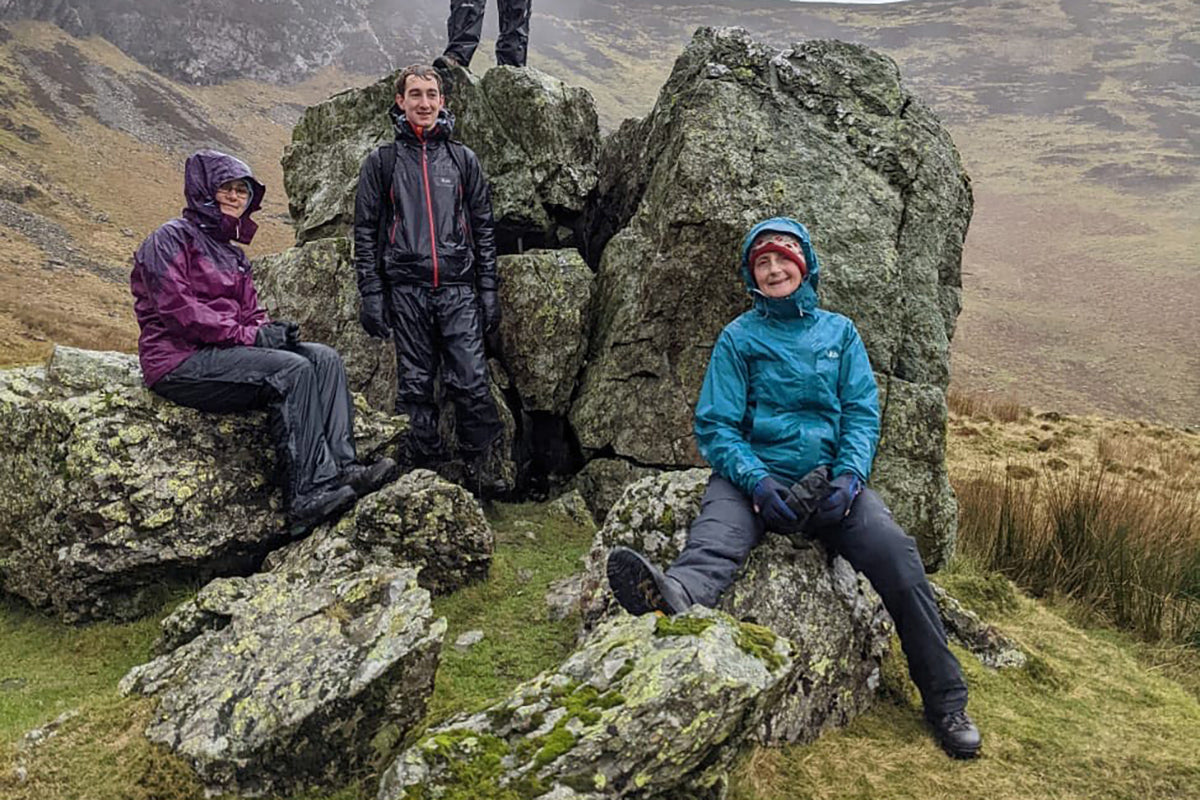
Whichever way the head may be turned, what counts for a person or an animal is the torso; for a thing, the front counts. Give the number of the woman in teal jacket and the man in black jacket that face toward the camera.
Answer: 2

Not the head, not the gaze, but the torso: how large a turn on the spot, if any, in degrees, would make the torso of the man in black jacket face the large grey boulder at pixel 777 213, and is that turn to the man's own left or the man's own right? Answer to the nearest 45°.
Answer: approximately 90° to the man's own left

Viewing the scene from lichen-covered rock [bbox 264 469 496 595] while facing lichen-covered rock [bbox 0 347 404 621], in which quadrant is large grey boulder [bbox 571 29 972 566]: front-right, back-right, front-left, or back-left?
back-right

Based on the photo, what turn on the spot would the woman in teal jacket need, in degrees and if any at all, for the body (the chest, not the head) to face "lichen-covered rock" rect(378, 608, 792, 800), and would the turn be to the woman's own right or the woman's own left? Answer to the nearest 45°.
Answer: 0° — they already face it

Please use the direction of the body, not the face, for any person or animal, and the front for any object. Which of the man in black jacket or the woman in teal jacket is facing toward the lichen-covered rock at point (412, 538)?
the man in black jacket

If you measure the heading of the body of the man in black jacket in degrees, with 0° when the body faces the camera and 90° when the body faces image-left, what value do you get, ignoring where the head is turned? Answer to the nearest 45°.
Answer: approximately 0°

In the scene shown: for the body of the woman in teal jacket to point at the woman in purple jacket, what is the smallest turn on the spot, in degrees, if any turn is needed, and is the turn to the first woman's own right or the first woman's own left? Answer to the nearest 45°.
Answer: approximately 90° to the first woman's own right
